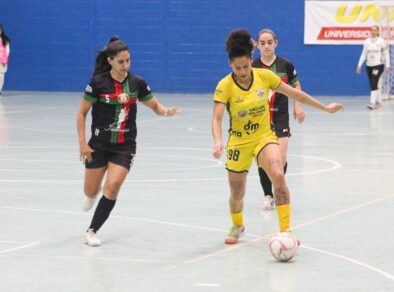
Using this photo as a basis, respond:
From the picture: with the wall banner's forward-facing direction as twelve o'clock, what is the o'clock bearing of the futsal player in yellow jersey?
The futsal player in yellow jersey is roughly at 12 o'clock from the wall banner.

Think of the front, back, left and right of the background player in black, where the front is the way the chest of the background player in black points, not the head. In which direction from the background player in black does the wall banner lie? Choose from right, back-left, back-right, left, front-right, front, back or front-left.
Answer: back

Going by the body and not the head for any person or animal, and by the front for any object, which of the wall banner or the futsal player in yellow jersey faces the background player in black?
the wall banner

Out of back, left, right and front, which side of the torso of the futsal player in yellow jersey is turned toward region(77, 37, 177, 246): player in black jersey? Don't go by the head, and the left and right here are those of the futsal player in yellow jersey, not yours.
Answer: right

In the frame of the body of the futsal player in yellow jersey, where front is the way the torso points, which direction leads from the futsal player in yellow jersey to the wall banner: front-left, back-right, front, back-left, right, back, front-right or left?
back

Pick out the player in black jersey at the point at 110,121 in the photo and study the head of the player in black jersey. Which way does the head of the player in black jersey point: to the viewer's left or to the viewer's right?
to the viewer's right

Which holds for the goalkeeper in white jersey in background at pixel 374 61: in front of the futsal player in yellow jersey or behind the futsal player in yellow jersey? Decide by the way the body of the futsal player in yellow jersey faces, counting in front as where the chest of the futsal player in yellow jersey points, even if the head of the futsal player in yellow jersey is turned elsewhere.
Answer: behind

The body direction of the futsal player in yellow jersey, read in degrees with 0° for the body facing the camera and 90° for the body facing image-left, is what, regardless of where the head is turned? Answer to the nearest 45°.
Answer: approximately 0°

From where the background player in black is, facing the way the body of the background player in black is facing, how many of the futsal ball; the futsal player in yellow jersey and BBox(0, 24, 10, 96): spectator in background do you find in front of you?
2
